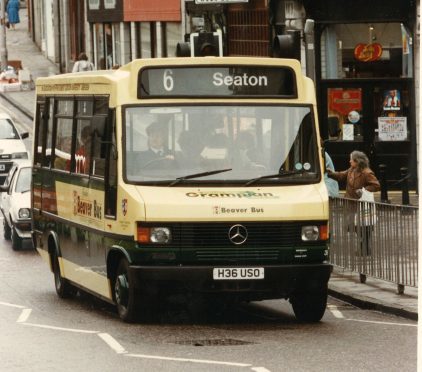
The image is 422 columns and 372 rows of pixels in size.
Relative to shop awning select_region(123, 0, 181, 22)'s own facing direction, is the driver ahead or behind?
ahead

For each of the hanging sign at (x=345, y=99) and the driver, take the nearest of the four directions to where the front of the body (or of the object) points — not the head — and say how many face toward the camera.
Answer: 2

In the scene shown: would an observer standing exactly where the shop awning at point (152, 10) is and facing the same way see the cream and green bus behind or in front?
in front

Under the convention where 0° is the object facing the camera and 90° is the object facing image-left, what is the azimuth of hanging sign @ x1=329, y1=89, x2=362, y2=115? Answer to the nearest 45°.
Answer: approximately 0°

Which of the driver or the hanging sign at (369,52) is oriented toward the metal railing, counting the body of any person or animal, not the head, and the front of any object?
the hanging sign

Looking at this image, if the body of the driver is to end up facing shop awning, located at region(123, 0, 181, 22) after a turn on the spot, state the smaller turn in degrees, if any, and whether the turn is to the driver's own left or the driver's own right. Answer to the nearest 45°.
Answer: approximately 180°
